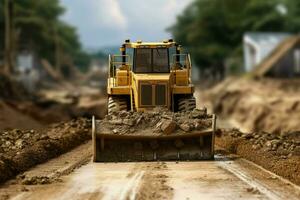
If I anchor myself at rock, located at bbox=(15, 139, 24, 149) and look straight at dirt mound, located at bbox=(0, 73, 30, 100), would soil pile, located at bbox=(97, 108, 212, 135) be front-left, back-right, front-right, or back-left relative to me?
back-right

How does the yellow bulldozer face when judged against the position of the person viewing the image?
facing the viewer

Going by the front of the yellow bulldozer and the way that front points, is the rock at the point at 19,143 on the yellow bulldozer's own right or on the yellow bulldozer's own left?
on the yellow bulldozer's own right

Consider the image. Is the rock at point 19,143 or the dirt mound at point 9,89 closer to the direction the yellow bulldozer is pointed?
the rock

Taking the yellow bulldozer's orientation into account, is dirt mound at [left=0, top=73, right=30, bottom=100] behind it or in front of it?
behind
